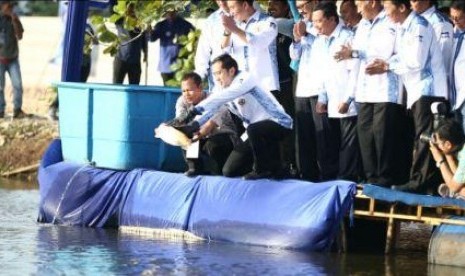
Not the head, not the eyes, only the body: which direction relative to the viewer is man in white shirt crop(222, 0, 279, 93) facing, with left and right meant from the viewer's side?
facing the viewer and to the left of the viewer

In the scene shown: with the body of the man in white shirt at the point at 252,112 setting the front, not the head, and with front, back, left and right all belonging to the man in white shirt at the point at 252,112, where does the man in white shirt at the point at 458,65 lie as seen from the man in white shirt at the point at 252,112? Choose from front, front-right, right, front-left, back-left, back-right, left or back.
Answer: back

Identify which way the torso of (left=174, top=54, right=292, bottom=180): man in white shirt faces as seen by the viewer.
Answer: to the viewer's left

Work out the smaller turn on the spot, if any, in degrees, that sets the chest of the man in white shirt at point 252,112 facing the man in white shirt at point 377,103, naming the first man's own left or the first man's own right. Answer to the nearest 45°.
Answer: approximately 180°

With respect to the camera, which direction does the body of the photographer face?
to the viewer's left

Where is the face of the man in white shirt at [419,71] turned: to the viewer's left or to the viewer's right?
to the viewer's left

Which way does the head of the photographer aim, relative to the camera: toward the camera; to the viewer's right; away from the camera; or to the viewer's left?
to the viewer's left

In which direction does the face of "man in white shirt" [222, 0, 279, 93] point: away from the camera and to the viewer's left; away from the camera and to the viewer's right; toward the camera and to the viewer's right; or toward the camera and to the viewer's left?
toward the camera and to the viewer's left

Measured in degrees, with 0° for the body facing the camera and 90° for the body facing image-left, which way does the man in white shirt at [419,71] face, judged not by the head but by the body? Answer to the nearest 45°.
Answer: approximately 90°
